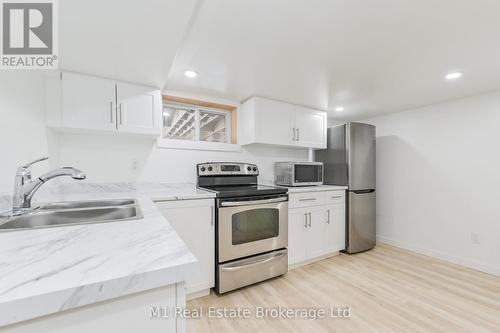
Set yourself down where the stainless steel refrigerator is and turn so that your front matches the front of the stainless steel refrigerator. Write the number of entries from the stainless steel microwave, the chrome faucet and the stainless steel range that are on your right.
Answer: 3

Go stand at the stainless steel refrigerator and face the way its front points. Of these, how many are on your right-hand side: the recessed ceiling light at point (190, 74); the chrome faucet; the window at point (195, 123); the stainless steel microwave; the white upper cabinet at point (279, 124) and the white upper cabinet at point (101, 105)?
6

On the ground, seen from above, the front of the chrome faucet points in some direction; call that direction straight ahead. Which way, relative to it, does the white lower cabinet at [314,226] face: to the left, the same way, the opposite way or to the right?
to the right

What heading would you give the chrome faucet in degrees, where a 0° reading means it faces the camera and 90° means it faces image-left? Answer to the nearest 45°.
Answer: approximately 270°

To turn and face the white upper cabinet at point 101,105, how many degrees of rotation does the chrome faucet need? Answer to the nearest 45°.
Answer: approximately 45° to its left

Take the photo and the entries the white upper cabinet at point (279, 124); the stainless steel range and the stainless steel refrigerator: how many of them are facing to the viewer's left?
0

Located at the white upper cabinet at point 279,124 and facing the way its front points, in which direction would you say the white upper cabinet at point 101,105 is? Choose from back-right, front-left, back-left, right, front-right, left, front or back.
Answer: right

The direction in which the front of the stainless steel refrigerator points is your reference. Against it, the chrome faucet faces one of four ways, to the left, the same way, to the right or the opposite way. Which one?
to the left

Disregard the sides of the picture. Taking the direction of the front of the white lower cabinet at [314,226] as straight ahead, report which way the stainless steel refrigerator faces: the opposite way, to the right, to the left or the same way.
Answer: the same way

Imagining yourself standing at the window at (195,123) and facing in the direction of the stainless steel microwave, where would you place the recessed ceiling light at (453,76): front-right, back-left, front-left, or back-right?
front-right

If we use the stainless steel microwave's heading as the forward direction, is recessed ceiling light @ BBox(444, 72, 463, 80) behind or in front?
in front

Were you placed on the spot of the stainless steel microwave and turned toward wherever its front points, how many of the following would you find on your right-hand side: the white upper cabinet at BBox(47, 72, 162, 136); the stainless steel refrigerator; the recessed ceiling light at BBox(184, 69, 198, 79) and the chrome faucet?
3

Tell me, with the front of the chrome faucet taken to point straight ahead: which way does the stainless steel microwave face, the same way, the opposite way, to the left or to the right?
to the right

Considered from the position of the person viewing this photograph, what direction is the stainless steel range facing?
facing the viewer and to the right of the viewer
